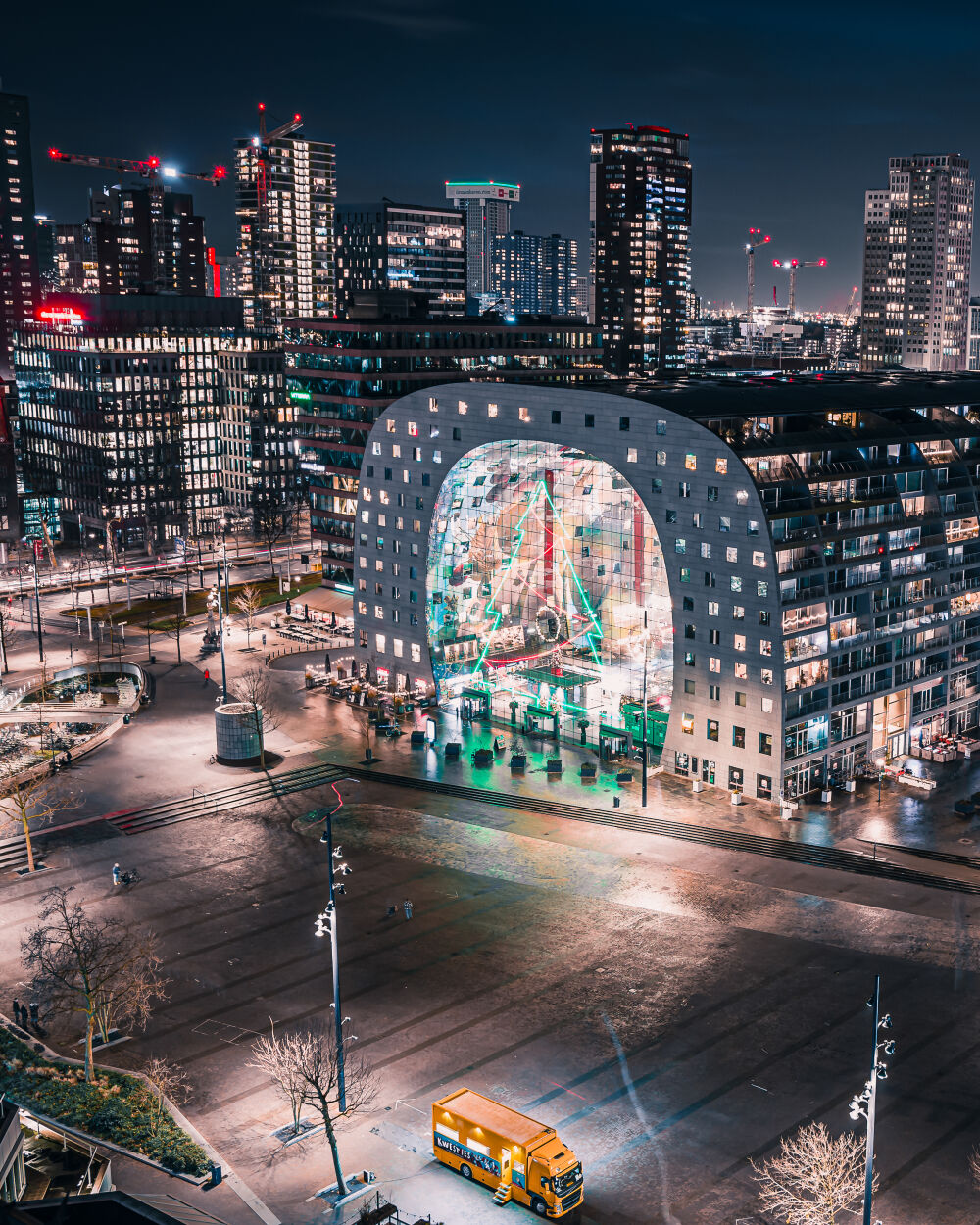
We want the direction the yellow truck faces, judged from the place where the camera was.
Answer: facing the viewer and to the right of the viewer

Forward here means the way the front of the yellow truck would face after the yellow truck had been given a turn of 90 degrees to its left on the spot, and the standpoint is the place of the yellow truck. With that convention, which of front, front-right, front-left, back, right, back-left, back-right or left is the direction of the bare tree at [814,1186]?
front-right
